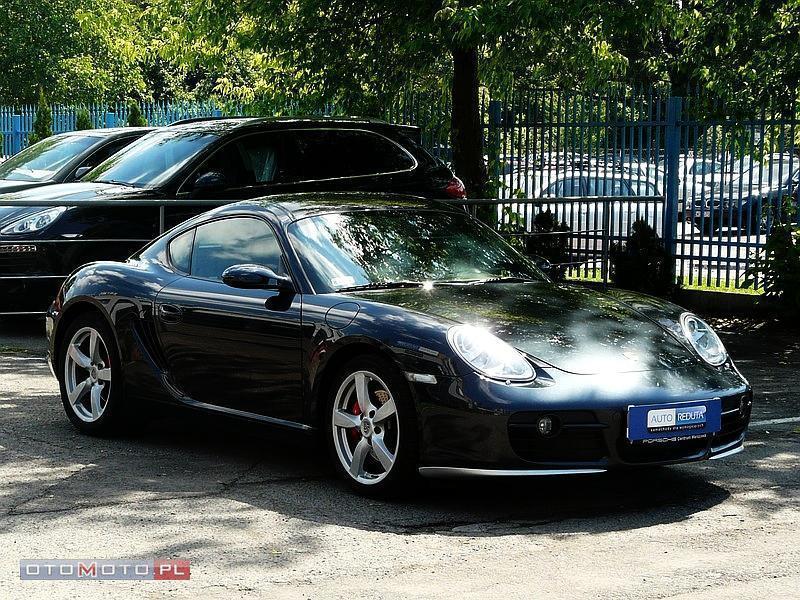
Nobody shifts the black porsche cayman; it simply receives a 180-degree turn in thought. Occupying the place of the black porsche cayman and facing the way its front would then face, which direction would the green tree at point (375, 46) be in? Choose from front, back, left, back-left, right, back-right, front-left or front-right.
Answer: front-right

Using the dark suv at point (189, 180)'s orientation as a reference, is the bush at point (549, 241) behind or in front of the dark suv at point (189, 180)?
behind

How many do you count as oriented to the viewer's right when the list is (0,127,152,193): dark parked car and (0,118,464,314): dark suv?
0

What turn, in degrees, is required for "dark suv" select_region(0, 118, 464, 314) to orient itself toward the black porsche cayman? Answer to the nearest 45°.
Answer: approximately 45° to its left

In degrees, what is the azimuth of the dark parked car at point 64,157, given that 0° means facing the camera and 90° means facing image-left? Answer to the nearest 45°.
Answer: approximately 45°

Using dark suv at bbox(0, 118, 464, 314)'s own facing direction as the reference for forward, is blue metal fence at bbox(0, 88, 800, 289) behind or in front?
behind

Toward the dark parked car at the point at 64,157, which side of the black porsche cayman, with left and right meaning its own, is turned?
back

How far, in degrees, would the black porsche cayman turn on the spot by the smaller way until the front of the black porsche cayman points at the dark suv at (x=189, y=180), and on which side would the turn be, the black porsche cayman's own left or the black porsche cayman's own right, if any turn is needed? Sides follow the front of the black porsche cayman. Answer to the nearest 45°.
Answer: approximately 135° to the black porsche cayman's own left

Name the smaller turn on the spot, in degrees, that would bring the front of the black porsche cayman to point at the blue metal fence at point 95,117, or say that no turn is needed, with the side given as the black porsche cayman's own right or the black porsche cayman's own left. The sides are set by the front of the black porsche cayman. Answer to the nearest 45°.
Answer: approximately 135° to the black porsche cayman's own left
